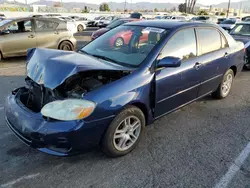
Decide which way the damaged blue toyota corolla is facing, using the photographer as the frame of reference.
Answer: facing the viewer and to the left of the viewer

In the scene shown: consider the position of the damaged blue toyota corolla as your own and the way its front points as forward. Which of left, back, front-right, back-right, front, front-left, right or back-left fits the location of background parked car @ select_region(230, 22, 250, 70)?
back

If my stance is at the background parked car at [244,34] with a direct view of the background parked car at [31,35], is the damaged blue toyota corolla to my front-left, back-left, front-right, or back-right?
front-left

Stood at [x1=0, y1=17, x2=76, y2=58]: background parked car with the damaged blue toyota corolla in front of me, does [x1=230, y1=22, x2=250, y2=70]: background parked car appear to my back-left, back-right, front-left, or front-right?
front-left

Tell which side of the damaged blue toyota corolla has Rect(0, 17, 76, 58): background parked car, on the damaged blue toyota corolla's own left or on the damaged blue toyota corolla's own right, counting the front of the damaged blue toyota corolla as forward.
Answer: on the damaged blue toyota corolla's own right
